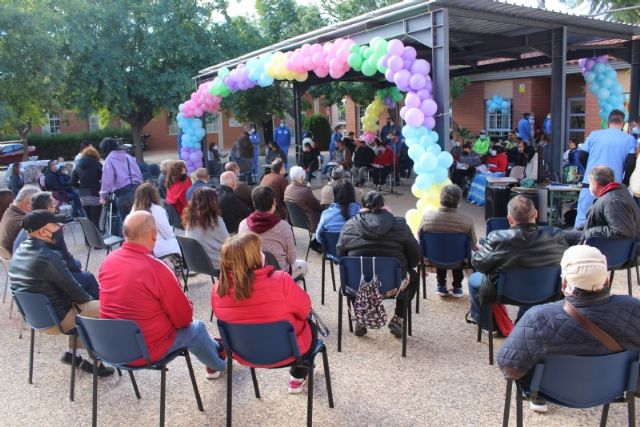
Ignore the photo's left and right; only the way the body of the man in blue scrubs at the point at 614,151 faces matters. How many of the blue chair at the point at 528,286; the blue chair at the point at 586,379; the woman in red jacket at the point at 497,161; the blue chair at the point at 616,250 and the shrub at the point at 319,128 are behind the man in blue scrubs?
3

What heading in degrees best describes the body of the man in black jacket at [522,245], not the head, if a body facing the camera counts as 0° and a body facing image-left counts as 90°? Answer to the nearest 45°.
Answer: approximately 135°

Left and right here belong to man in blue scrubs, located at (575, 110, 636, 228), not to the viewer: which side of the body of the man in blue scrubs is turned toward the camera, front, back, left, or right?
back

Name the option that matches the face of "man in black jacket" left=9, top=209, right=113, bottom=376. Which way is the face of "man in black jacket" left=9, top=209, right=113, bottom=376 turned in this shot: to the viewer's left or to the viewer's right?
to the viewer's right

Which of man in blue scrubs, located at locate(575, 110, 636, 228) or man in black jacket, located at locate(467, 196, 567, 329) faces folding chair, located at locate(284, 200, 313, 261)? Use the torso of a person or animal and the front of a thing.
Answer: the man in black jacket

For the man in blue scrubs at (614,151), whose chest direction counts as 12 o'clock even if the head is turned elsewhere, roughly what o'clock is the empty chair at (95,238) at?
The empty chair is roughly at 8 o'clock from the man in blue scrubs.

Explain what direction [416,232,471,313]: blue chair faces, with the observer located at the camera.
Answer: facing away from the viewer

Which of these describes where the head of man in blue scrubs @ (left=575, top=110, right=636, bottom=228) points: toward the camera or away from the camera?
away from the camera

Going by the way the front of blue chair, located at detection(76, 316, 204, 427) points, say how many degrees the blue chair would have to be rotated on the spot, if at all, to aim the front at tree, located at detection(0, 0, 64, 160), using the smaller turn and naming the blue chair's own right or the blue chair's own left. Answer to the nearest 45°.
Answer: approximately 45° to the blue chair's own left

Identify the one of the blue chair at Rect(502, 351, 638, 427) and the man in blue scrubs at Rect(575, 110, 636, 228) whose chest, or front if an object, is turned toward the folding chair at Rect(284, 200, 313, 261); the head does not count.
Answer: the blue chair

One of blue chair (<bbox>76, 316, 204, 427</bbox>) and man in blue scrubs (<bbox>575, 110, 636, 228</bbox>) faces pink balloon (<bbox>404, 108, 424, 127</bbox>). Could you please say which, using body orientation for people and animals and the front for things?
the blue chair

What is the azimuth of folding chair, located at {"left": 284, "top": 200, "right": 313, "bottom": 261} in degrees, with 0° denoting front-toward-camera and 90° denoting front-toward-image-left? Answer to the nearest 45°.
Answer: approximately 225°

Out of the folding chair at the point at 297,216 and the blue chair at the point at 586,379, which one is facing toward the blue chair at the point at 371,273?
the blue chair at the point at 586,379

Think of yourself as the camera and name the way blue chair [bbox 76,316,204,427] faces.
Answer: facing away from the viewer and to the right of the viewer

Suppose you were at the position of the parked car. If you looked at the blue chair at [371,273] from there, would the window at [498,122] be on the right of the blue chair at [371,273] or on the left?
left

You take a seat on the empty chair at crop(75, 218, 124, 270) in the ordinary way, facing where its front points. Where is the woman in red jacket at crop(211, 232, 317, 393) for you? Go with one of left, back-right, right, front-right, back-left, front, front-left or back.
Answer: back-right

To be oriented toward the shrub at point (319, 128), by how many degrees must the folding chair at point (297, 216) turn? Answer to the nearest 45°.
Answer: approximately 45° to its left
